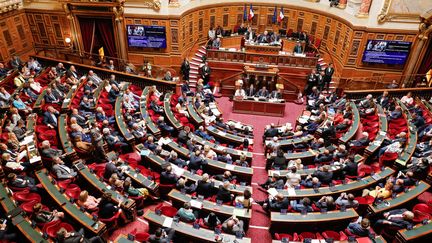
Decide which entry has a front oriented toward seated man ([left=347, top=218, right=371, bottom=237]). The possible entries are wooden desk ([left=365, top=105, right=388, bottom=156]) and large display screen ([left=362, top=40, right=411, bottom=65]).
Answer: the large display screen

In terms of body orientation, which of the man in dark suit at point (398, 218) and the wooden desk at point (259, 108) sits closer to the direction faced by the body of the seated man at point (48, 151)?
the wooden desk

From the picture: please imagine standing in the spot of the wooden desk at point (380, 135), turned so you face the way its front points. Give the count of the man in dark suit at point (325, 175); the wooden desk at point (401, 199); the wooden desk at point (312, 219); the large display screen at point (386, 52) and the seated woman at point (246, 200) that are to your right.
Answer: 1

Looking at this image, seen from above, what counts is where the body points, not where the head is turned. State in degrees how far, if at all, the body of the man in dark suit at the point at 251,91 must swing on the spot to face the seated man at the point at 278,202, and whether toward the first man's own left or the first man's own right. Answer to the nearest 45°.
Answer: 0° — they already face them

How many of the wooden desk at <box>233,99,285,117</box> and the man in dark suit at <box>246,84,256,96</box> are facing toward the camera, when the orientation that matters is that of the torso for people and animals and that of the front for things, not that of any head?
2

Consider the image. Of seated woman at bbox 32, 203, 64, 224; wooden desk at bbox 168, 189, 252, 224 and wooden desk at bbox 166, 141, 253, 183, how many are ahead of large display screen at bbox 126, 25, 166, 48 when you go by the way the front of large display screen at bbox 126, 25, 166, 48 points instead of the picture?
3

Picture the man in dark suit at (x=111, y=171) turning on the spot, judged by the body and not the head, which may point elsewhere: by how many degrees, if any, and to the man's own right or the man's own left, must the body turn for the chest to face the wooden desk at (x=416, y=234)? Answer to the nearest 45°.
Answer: approximately 90° to the man's own right

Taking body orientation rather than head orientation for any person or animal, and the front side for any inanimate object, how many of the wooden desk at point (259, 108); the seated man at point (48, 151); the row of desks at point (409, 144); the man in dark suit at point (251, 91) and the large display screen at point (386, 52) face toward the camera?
3

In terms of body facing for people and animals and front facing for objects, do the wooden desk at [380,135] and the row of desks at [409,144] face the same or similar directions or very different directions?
same or similar directions

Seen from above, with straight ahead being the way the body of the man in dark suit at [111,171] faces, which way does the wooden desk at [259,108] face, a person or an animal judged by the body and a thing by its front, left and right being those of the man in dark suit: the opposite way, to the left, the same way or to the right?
the opposite way

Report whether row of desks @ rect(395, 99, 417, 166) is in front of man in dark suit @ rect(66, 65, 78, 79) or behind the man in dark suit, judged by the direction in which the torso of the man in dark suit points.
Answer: in front

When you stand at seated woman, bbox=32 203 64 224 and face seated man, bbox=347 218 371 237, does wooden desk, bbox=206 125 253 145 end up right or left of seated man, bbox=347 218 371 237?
left

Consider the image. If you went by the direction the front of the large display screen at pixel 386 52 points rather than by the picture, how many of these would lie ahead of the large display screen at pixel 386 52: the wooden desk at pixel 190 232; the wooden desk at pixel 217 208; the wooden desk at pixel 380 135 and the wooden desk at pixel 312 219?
4

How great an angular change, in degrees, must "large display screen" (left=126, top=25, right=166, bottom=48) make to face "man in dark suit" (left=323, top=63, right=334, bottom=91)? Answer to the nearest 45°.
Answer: approximately 45° to its left

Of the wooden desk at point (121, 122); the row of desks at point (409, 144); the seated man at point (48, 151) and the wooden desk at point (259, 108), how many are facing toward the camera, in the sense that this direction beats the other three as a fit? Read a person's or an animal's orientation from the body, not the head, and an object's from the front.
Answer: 1

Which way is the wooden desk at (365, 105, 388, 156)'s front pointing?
to the viewer's left

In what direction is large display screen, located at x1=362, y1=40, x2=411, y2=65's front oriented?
toward the camera

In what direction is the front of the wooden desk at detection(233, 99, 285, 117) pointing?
toward the camera

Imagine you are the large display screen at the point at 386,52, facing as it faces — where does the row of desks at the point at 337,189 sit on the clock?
The row of desks is roughly at 12 o'clock from the large display screen.
